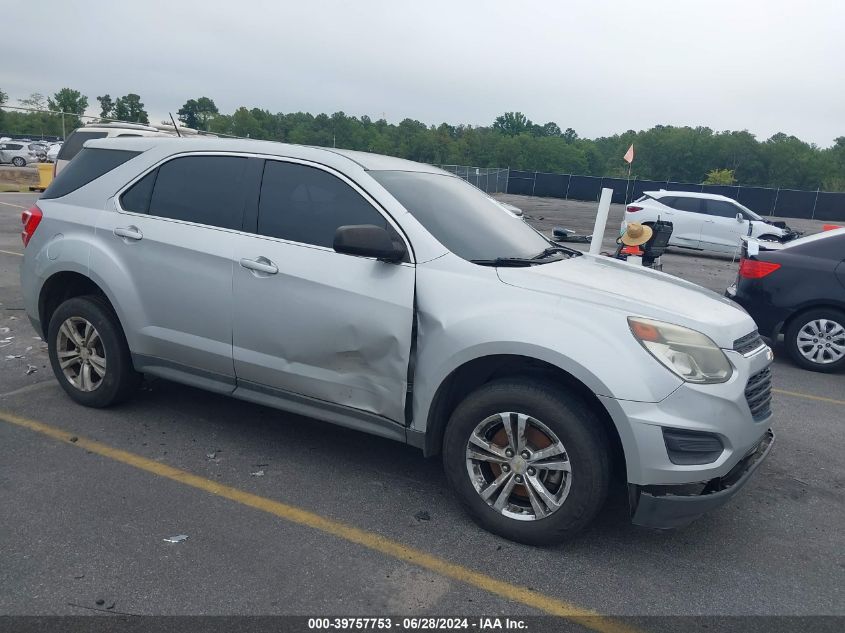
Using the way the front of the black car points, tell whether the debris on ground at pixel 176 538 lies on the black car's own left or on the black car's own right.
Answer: on the black car's own right

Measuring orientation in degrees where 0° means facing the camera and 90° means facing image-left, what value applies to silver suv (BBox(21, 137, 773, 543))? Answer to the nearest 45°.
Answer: approximately 315°

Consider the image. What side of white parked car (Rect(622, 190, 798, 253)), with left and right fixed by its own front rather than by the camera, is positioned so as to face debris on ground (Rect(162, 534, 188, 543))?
right

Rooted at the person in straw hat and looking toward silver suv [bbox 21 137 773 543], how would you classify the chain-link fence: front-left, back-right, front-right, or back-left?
back-right

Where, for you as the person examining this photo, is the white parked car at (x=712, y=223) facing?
facing to the right of the viewer

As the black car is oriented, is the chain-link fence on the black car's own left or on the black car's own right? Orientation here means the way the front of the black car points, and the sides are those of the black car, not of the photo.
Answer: on the black car's own left

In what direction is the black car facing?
to the viewer's right

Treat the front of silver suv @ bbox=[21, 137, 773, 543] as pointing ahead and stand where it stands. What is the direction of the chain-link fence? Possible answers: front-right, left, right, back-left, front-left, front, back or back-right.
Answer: back-left

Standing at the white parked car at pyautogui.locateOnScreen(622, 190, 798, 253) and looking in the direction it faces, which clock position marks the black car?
The black car is roughly at 3 o'clock from the white parked car.
